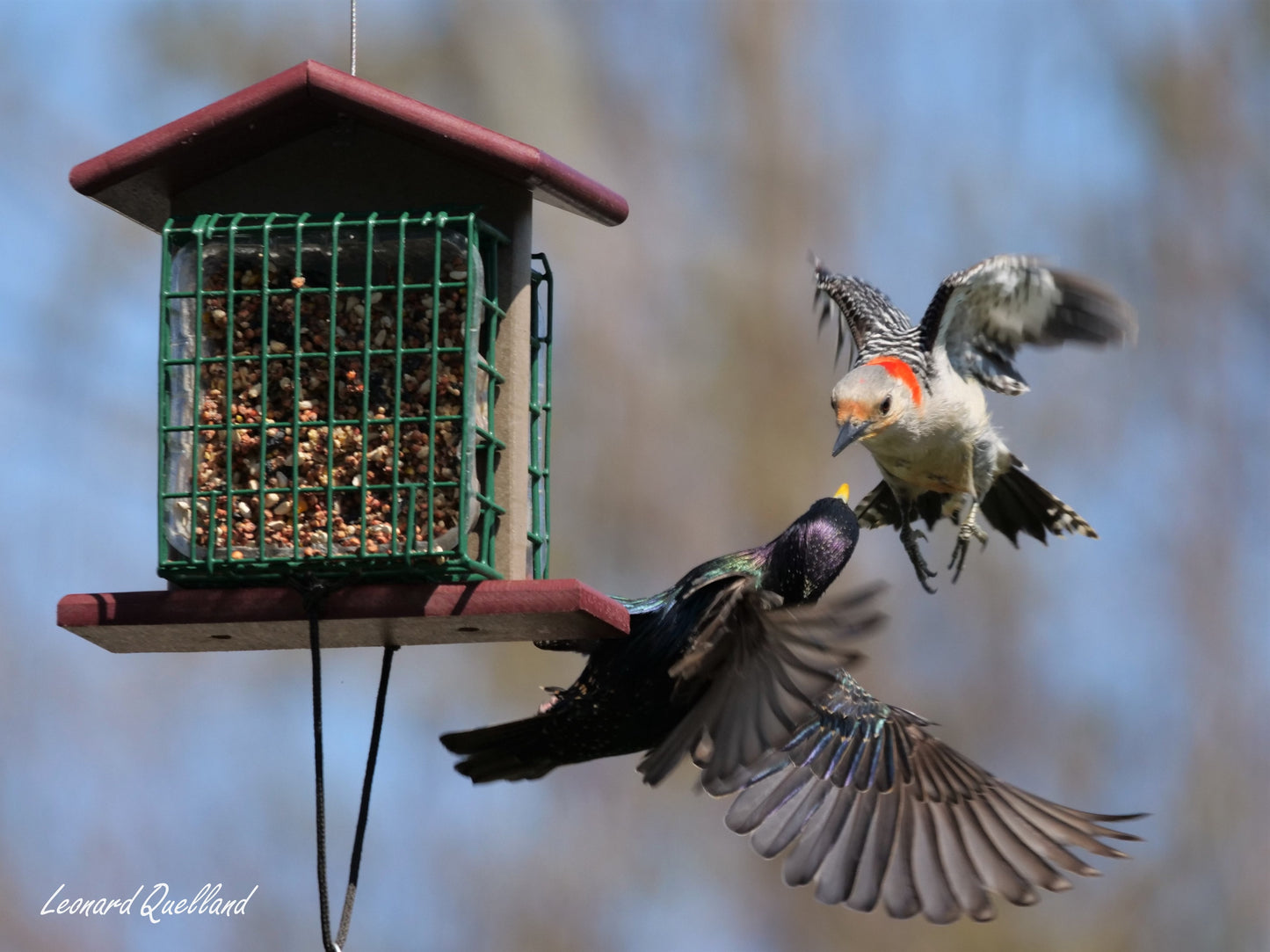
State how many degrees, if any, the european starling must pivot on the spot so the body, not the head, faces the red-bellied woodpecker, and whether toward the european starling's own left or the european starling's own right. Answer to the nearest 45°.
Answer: approximately 45° to the european starling's own left

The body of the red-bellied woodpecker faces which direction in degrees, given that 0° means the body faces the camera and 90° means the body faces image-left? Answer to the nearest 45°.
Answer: approximately 45°

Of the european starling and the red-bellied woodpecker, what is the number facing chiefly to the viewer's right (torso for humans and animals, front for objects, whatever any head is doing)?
1

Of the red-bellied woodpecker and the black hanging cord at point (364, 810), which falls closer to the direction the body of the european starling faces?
the red-bellied woodpecker

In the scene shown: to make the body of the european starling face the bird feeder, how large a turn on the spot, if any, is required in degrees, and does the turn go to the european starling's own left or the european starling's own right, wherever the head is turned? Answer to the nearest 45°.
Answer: approximately 180°

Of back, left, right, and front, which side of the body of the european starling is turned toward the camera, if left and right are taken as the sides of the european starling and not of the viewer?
right

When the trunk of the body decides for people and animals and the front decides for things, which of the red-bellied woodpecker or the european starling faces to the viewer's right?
the european starling
